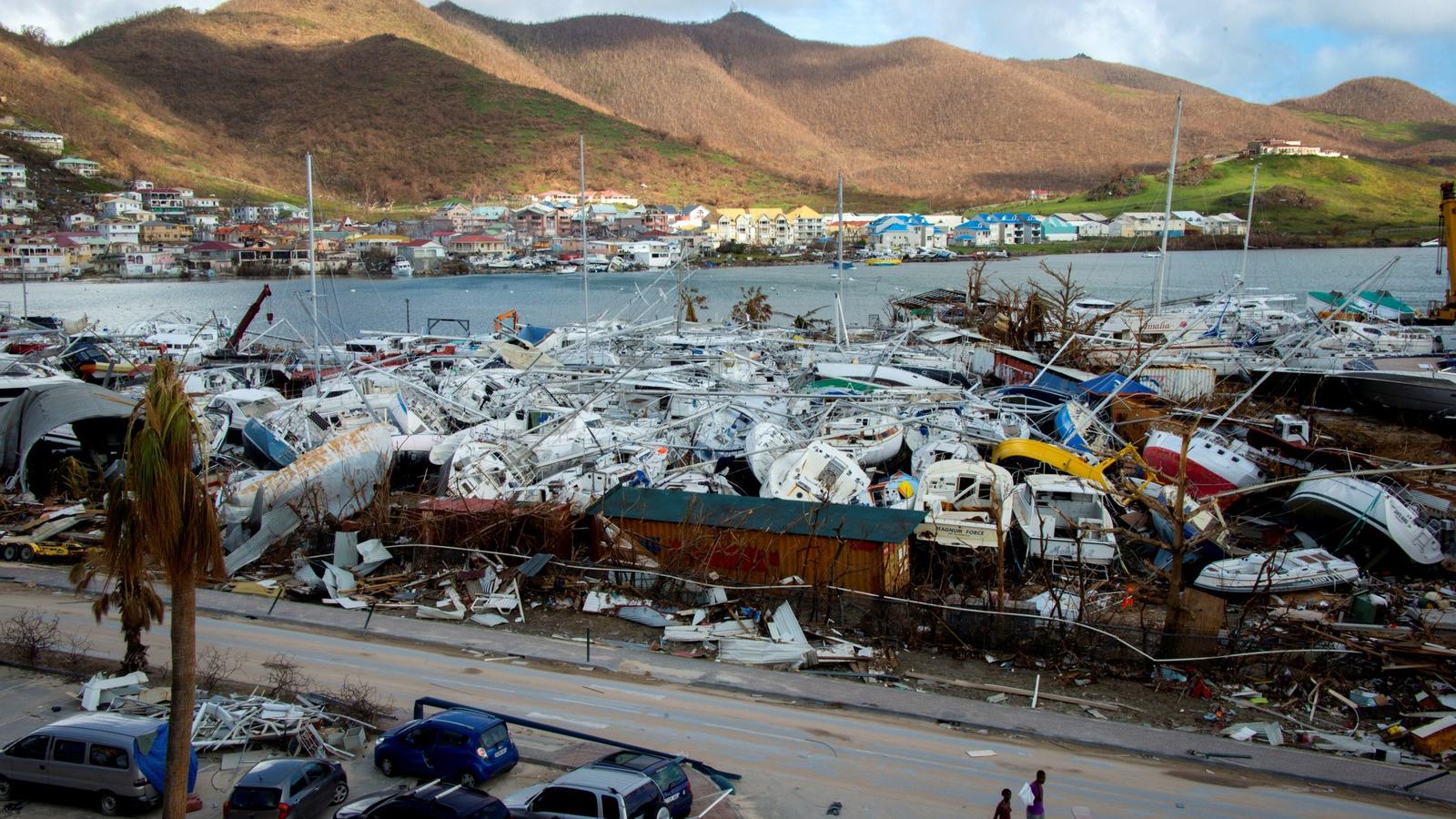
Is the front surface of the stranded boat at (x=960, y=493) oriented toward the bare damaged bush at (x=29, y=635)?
no

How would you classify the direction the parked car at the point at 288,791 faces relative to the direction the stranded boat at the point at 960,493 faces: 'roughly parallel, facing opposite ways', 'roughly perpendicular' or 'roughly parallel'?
roughly parallel

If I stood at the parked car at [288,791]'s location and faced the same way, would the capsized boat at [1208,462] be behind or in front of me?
in front

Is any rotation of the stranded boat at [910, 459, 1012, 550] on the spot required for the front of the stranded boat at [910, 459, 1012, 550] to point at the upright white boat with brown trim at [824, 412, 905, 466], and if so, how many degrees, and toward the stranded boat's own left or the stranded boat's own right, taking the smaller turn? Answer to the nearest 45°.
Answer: approximately 45° to the stranded boat's own left

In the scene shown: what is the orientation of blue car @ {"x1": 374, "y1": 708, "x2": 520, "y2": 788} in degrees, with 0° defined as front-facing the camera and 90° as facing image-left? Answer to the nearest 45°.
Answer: approximately 135°

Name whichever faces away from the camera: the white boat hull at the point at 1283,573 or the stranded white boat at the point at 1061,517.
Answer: the stranded white boat

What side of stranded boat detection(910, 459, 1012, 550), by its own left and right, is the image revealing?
back

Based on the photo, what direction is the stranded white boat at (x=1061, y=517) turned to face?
away from the camera

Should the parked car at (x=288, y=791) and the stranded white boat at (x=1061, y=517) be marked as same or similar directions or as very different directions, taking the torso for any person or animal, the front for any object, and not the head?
same or similar directions

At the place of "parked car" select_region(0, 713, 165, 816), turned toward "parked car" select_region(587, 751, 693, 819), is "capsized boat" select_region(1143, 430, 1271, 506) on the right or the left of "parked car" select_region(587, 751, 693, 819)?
left

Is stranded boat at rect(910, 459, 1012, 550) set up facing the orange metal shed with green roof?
no

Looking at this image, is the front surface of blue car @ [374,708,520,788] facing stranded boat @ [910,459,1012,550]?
no

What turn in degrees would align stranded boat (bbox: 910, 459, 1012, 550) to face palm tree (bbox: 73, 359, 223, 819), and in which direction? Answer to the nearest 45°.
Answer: approximately 135° to its left

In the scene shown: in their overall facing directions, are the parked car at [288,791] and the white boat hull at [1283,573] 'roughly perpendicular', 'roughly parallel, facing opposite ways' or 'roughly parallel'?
roughly perpendicular

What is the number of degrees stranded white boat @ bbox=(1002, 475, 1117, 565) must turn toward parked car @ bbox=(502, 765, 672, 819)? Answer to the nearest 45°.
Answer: approximately 180°
